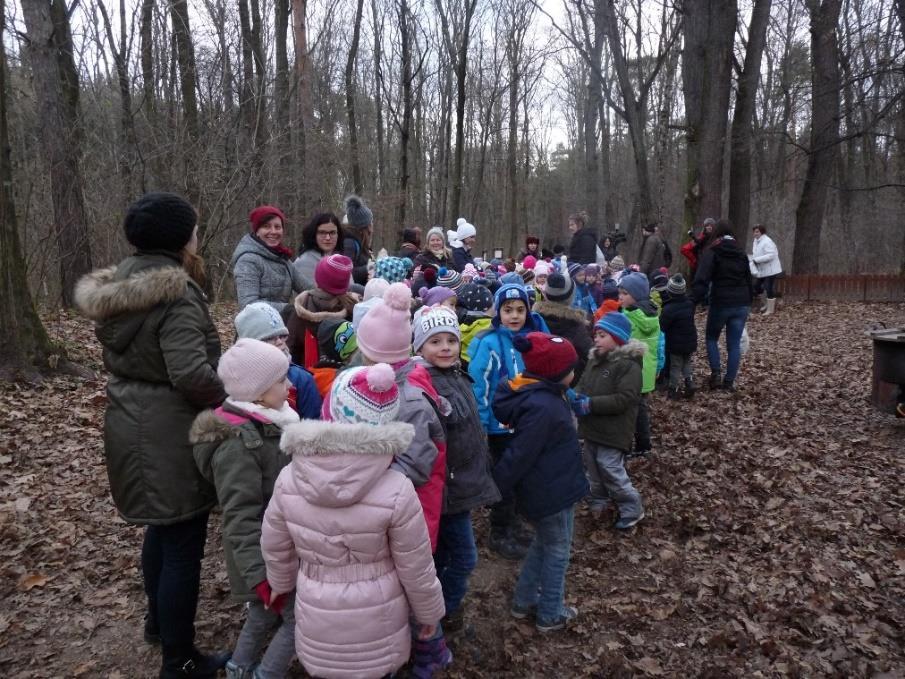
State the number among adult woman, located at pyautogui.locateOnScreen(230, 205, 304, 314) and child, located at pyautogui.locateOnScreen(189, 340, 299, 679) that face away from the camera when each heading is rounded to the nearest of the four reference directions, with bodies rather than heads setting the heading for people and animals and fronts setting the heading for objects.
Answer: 0

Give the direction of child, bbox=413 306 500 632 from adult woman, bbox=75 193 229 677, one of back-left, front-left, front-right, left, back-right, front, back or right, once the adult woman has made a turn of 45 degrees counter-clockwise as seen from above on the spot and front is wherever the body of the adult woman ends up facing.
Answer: right

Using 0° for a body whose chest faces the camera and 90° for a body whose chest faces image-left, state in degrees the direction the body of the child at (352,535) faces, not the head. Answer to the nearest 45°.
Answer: approximately 180°

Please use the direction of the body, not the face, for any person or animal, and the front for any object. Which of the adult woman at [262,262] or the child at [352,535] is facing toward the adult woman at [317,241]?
the child

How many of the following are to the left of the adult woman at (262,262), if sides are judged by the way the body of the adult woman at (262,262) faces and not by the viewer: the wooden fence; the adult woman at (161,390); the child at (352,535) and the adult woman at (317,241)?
2

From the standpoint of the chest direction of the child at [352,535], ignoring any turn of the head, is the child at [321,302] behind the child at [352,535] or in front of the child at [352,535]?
in front

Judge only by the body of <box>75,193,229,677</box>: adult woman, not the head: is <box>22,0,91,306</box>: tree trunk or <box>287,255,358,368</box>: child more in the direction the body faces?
the child

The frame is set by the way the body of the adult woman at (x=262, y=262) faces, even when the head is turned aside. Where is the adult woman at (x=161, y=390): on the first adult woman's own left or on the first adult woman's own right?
on the first adult woman's own right

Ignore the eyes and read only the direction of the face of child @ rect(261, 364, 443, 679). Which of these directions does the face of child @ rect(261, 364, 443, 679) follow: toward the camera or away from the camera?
away from the camera

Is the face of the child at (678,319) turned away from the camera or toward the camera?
away from the camera

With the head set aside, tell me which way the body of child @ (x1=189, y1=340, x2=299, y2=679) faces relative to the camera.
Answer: to the viewer's right

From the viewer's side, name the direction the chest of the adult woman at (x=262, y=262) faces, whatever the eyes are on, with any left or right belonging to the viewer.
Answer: facing the viewer and to the right of the viewer

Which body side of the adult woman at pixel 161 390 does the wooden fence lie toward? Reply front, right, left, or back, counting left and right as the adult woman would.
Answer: front

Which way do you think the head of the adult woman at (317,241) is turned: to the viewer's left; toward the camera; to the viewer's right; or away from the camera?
toward the camera

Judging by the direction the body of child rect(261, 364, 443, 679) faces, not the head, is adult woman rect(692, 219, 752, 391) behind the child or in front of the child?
in front

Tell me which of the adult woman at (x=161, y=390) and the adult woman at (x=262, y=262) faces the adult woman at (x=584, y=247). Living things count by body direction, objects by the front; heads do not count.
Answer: the adult woman at (x=161, y=390)

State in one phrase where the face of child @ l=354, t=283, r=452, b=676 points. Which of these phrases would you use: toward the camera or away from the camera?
away from the camera
